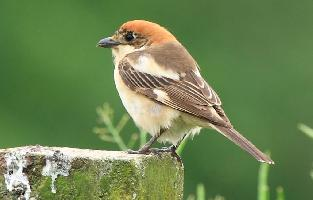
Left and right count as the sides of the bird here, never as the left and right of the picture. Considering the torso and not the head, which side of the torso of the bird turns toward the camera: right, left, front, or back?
left
